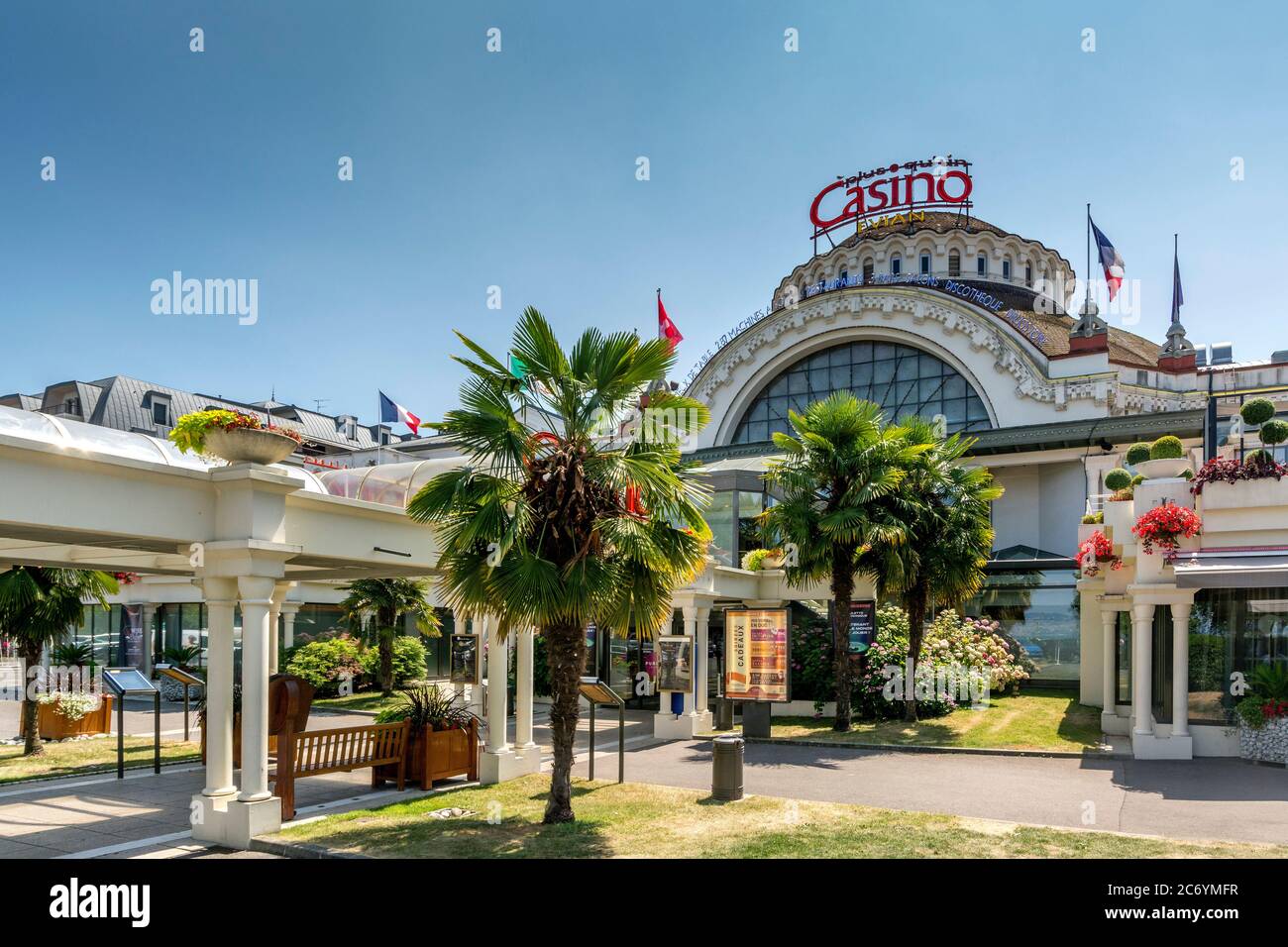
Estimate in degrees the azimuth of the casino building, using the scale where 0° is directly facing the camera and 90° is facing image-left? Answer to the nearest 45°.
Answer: approximately 45°

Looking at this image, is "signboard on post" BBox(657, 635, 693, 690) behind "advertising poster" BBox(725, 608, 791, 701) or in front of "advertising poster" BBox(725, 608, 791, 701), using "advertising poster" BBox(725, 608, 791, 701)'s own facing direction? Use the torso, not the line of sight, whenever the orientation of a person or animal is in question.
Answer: behind

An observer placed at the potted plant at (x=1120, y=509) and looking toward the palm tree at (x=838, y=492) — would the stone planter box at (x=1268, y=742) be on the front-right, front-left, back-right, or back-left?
back-left

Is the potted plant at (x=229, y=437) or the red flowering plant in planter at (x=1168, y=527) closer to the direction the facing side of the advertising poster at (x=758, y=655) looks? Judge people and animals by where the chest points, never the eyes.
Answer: the potted plant

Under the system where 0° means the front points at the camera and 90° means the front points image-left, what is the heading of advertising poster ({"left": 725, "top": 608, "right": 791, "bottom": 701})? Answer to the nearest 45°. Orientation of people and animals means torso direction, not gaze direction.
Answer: approximately 0°
